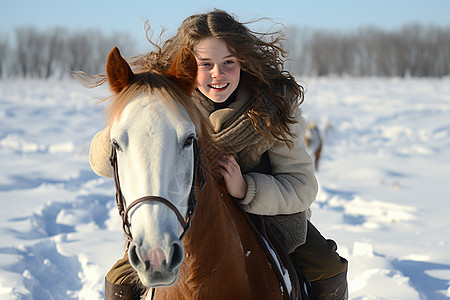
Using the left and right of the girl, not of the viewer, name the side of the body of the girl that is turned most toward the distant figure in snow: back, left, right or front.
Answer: back

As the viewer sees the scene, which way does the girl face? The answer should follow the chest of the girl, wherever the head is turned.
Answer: toward the camera
